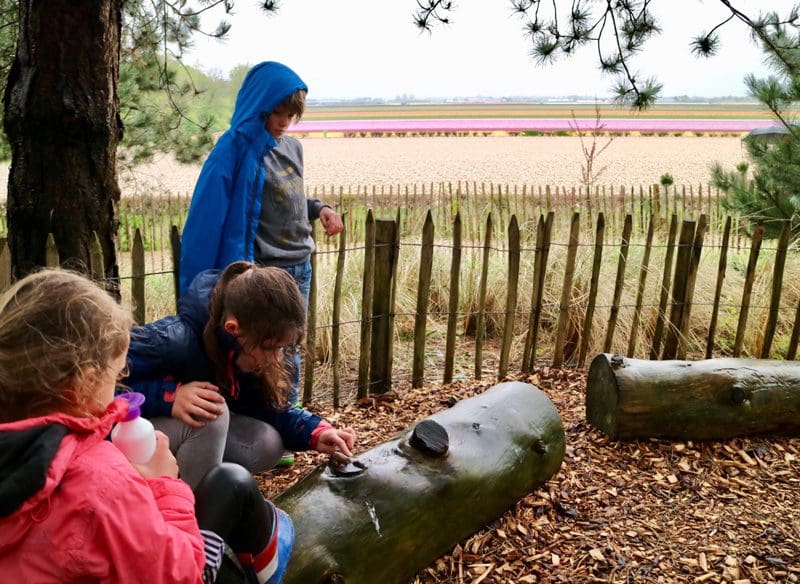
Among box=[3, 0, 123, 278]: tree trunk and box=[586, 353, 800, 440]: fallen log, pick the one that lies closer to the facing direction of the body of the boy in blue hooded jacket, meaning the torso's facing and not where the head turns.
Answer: the fallen log

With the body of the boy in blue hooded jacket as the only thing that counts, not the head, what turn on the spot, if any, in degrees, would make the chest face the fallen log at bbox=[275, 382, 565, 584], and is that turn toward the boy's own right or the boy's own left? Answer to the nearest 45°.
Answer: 0° — they already face it

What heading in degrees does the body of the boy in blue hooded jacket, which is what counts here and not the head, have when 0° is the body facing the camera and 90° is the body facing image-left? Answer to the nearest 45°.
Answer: approximately 315°

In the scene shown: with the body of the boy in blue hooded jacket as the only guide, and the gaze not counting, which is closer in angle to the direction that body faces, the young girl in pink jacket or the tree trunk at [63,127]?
the young girl in pink jacket

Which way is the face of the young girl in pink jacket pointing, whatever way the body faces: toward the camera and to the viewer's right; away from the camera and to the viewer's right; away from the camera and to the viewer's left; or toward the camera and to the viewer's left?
away from the camera and to the viewer's right

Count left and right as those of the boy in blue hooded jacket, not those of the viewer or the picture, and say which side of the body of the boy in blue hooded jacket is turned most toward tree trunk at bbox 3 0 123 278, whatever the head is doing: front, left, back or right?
back

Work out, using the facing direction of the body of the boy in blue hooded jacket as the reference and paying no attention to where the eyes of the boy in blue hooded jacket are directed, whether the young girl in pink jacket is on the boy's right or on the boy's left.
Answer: on the boy's right
